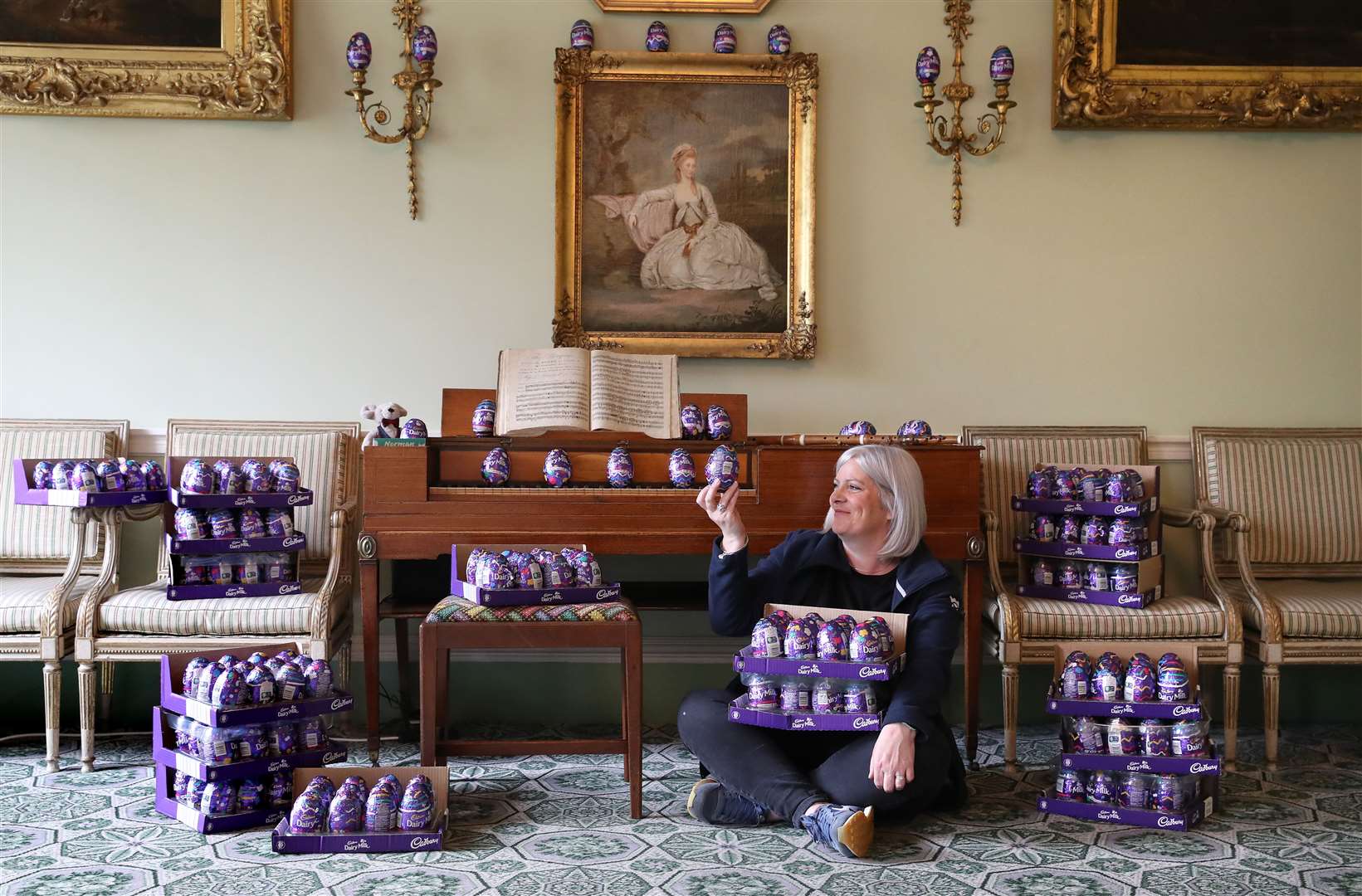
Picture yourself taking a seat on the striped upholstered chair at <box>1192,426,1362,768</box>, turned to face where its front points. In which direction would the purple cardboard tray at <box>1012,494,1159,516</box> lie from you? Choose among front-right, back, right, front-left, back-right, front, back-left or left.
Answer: front-right

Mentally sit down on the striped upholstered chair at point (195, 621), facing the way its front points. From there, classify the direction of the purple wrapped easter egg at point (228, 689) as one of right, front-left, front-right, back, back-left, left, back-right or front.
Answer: front

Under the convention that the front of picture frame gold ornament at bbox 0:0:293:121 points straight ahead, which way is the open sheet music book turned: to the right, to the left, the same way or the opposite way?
the same way

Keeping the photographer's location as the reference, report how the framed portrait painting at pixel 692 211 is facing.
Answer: facing the viewer

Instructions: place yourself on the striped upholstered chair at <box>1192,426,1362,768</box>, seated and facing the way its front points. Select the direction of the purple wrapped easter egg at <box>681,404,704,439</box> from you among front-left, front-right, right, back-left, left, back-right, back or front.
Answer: front-right

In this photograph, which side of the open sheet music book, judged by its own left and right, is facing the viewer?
front

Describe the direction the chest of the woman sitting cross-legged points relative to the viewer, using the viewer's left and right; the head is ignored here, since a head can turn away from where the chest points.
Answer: facing the viewer and to the left of the viewer

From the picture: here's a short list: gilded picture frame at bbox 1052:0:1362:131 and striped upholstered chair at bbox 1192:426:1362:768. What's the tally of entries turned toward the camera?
2

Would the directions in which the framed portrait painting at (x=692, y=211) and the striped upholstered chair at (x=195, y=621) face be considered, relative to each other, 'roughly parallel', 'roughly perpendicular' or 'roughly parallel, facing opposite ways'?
roughly parallel

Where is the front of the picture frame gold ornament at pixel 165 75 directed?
toward the camera

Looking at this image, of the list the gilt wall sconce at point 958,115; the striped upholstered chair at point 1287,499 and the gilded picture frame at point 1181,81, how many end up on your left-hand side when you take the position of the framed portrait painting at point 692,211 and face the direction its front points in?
3

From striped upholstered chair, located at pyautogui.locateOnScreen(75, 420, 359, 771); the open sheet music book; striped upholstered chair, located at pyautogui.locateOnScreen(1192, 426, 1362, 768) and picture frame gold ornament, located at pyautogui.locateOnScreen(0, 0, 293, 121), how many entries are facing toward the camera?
4
